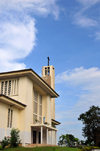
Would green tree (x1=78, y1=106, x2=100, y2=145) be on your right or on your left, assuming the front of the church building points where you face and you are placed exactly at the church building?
on your left

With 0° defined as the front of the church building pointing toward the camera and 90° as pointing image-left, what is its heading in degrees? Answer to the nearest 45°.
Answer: approximately 315°
